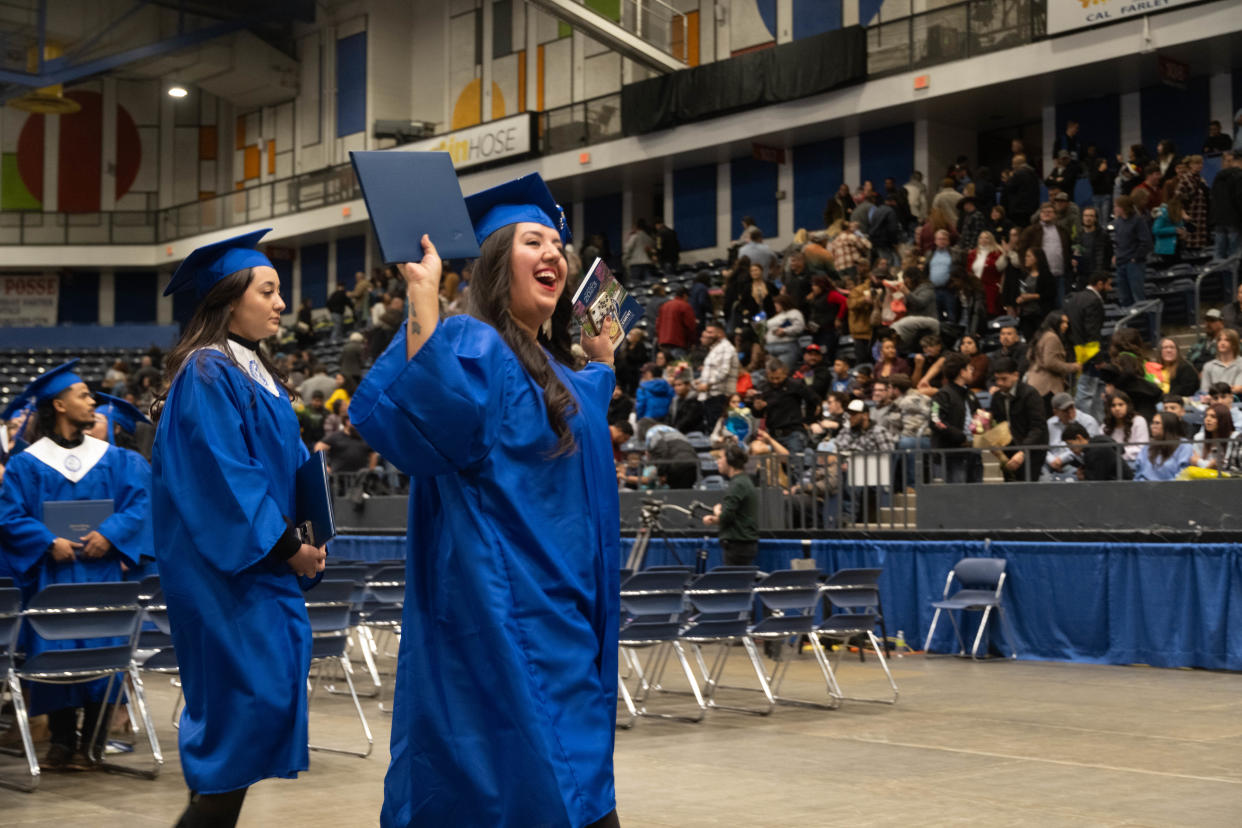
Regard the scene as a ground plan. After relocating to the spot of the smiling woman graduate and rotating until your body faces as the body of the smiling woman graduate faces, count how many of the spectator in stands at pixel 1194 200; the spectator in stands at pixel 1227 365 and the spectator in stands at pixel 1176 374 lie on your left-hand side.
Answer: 3

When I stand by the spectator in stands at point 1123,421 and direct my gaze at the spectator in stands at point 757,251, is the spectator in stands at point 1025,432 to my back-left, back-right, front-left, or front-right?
front-left

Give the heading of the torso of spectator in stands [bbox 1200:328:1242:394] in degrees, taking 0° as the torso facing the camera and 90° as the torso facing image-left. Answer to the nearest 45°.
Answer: approximately 45°

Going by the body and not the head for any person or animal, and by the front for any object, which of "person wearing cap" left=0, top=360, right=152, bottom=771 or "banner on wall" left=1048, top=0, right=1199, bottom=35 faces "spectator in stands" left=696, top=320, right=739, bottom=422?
the banner on wall

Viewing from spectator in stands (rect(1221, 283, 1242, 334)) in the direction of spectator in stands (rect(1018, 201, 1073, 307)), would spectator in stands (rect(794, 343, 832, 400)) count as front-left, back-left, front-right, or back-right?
front-left

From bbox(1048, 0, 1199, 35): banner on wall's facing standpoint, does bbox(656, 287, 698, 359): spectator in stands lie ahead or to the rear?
ahead

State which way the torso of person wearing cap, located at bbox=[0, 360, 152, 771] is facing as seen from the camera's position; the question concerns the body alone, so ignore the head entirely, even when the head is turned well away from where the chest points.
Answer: toward the camera

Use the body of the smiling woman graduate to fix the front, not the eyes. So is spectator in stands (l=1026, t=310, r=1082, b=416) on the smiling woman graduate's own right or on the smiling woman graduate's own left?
on the smiling woman graduate's own left

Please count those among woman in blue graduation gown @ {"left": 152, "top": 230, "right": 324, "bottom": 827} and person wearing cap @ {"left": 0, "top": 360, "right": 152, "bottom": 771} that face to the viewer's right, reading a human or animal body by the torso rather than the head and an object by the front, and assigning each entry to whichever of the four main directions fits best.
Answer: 1

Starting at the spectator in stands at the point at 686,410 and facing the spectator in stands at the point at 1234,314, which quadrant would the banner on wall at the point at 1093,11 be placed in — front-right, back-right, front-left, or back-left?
front-left

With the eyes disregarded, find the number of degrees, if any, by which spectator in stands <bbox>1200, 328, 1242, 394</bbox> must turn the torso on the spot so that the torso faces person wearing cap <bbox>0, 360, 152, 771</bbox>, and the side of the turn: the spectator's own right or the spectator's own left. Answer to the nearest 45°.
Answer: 0° — they already face them

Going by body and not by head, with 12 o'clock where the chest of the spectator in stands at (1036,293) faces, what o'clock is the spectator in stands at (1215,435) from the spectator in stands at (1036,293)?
the spectator in stands at (1215,435) is roughly at 10 o'clock from the spectator in stands at (1036,293).

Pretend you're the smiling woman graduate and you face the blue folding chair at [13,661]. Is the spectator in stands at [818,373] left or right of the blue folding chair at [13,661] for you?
right

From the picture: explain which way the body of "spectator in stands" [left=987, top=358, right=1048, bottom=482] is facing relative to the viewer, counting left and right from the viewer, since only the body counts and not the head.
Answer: facing the viewer and to the left of the viewer

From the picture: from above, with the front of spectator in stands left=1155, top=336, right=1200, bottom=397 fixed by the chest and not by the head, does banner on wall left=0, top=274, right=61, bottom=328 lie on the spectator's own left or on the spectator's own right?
on the spectator's own right
